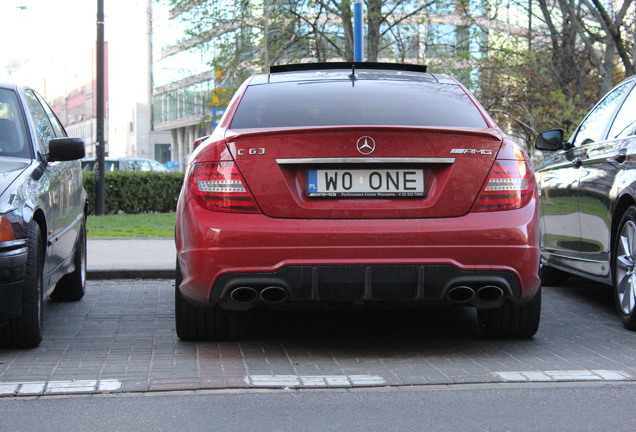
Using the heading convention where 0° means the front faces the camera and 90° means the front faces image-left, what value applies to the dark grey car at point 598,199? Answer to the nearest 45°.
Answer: approximately 135°

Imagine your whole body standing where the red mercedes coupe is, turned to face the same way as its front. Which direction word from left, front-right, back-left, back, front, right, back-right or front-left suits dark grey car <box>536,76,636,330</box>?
front-right

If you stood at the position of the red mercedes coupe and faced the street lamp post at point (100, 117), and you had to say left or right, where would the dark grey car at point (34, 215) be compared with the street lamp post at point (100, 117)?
left

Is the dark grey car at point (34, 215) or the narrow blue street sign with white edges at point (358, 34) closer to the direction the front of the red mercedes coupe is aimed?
the narrow blue street sign with white edges

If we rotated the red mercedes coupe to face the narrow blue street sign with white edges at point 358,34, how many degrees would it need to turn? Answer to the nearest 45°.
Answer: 0° — it already faces it

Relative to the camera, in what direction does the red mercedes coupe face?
facing away from the viewer

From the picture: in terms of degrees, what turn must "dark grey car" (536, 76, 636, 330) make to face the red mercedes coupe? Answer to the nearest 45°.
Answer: approximately 90° to its left

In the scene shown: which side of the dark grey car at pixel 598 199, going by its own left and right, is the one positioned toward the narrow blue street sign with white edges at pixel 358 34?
front

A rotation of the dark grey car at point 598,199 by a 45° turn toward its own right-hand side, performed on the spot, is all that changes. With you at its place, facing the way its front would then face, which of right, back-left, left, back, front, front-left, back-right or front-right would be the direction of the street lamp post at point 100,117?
front-left

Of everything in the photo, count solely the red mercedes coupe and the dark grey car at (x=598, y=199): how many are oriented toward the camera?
0

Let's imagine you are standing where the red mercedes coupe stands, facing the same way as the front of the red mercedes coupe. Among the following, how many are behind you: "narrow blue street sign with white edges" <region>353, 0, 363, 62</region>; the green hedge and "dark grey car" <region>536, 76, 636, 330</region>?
0
